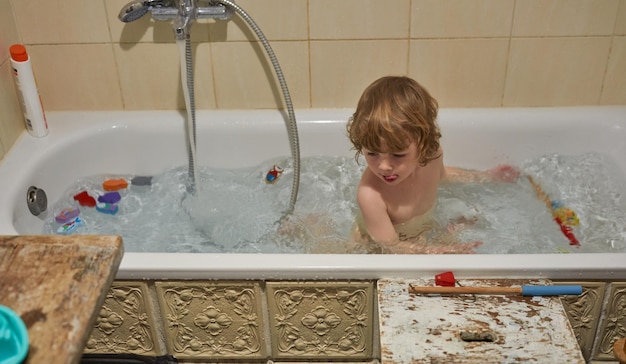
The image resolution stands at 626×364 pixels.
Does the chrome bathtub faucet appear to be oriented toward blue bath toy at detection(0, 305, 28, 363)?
yes

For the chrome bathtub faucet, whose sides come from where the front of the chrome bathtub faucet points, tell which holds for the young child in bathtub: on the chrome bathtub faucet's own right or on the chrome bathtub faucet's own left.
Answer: on the chrome bathtub faucet's own left

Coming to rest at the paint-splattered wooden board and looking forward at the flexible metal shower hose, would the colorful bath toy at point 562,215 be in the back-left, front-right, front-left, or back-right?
front-right

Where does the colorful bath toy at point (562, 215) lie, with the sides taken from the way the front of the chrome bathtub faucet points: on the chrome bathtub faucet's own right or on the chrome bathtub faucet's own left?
on the chrome bathtub faucet's own left

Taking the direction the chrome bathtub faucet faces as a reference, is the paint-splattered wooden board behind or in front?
in front

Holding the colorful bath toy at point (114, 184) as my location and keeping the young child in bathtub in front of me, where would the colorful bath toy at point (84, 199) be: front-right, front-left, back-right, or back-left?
back-right

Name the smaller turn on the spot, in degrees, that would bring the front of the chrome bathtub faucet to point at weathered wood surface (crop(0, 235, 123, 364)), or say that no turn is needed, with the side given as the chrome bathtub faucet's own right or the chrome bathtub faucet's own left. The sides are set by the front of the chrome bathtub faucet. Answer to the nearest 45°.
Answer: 0° — it already faces it

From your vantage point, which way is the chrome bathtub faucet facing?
toward the camera

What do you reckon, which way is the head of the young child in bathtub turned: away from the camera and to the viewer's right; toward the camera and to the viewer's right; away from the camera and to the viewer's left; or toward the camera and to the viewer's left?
toward the camera and to the viewer's left

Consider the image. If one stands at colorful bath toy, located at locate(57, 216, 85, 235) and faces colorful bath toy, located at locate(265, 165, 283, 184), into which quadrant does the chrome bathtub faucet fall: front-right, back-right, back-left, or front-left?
front-left

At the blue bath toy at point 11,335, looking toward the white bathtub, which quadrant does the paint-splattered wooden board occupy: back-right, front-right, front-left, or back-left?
front-right

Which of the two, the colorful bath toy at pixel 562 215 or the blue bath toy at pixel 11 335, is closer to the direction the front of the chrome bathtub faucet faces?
the blue bath toy
